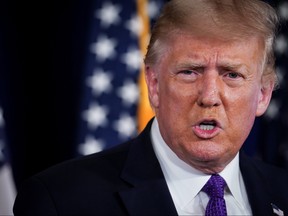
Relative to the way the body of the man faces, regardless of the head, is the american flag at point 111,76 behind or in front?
behind

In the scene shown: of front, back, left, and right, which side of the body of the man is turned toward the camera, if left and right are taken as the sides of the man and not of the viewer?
front

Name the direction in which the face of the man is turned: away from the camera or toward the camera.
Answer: toward the camera
